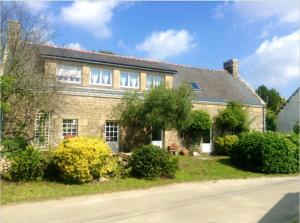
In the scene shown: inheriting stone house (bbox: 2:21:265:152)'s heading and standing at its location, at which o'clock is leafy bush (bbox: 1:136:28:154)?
The leafy bush is roughly at 2 o'clock from the stone house.

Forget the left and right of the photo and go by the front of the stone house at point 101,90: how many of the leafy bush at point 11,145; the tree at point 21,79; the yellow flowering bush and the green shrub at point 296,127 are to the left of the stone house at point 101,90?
1

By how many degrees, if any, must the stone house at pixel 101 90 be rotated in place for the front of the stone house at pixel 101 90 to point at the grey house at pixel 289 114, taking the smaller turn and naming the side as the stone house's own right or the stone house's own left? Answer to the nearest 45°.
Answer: approximately 90° to the stone house's own left

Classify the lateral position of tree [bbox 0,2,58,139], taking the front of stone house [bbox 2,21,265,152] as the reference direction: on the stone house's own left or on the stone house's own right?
on the stone house's own right

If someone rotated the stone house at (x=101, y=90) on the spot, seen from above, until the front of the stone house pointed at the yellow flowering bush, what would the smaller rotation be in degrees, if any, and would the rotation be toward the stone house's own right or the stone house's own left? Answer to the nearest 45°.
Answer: approximately 45° to the stone house's own right

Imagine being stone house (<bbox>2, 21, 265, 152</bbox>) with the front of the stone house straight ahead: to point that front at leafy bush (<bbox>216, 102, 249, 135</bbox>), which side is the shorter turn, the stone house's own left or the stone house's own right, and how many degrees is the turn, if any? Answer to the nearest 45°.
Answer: approximately 90° to the stone house's own left

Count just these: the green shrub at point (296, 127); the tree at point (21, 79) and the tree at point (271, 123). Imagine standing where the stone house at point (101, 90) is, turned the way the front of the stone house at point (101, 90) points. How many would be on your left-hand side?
2

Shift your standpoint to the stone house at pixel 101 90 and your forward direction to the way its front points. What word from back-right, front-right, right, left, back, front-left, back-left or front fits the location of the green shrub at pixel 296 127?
left

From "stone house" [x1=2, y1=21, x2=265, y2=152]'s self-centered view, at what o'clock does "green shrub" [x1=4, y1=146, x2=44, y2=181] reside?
The green shrub is roughly at 2 o'clock from the stone house.

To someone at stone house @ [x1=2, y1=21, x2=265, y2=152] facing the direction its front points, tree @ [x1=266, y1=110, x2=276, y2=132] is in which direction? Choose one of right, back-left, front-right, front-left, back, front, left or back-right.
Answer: left

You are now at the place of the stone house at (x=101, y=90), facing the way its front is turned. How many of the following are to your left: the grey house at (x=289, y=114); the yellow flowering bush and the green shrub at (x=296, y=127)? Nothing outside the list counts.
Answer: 2

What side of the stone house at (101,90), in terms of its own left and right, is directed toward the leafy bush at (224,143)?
left

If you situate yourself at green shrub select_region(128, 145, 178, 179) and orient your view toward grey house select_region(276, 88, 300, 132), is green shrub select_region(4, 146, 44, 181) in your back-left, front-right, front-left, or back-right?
back-left

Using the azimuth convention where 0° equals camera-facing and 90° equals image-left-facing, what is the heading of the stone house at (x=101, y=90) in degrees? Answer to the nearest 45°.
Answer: approximately 315°
